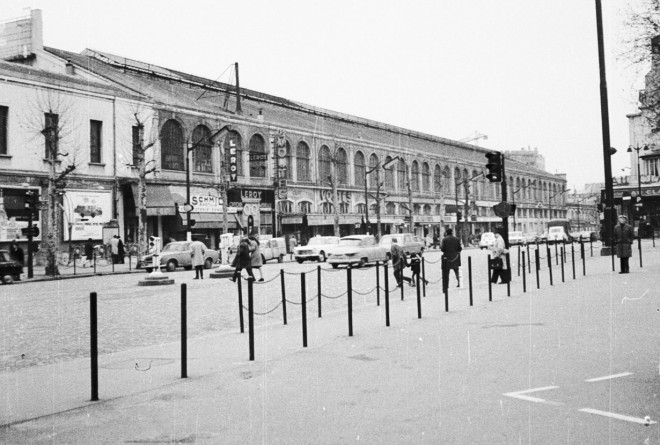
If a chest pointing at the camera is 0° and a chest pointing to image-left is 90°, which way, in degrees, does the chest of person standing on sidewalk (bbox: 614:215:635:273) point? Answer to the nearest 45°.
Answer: approximately 0°

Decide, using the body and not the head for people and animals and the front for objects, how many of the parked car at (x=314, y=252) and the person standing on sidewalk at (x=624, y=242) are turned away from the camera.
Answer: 0

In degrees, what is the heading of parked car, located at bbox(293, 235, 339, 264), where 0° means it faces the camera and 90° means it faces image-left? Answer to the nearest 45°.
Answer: approximately 45°

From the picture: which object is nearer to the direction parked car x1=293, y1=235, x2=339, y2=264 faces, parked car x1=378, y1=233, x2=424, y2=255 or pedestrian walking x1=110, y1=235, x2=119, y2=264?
the pedestrian walking
